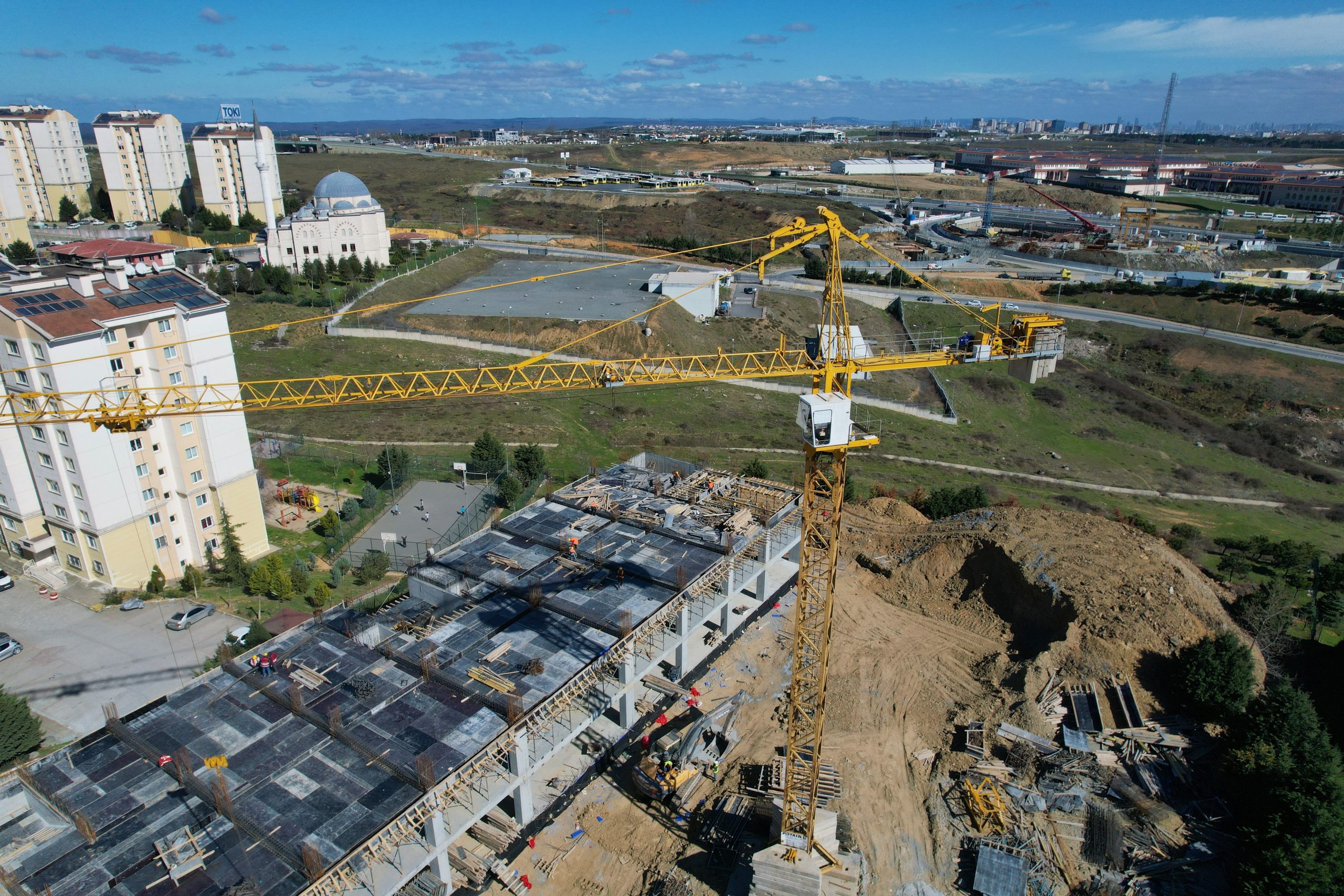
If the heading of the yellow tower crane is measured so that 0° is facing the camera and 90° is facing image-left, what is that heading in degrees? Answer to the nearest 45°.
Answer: approximately 90°

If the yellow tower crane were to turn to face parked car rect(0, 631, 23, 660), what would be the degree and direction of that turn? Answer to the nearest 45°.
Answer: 0° — it already faces it

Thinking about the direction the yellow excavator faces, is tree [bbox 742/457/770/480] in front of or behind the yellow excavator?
in front

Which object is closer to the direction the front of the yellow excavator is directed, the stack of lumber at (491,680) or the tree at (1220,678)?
the tree

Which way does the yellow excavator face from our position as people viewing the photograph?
facing away from the viewer and to the right of the viewer

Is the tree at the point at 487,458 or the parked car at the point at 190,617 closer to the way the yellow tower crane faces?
the parked car

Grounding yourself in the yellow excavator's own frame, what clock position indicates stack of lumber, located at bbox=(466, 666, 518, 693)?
The stack of lumber is roughly at 7 o'clock from the yellow excavator.

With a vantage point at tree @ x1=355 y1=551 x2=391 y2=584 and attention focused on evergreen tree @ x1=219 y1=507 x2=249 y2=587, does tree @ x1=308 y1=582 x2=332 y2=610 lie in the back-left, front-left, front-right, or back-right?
front-left

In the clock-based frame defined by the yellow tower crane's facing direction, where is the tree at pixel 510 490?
The tree is roughly at 2 o'clock from the yellow tower crane.

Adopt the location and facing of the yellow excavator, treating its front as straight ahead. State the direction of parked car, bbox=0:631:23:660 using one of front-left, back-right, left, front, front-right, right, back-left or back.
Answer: back-left

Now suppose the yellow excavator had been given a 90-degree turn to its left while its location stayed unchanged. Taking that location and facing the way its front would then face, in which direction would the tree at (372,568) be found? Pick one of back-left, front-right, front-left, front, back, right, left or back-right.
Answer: front

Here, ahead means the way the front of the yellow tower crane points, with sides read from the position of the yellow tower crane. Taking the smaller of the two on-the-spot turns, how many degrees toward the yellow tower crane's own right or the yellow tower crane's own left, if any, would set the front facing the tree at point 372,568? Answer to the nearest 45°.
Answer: approximately 45° to the yellow tower crane's own right

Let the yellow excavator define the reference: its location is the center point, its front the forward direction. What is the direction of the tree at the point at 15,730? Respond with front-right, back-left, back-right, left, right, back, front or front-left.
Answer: back-left

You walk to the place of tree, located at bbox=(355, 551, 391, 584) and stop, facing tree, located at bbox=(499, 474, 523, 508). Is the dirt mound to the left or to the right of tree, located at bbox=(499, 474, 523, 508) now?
right

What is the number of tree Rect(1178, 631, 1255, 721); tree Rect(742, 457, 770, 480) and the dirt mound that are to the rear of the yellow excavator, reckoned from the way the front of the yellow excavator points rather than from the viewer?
0

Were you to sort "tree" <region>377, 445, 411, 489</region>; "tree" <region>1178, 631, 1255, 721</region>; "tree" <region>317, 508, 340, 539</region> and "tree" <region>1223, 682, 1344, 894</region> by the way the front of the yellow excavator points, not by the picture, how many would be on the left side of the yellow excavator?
2
